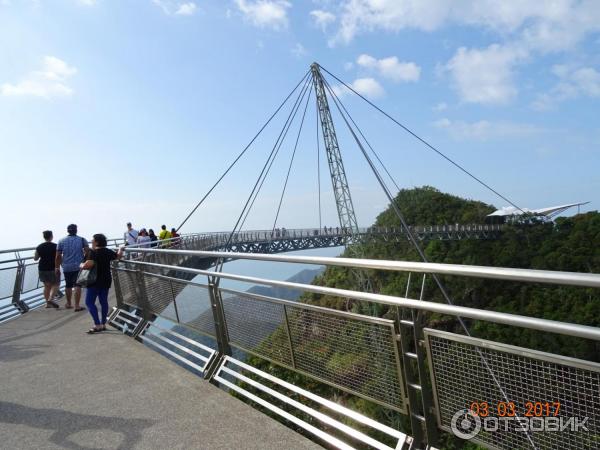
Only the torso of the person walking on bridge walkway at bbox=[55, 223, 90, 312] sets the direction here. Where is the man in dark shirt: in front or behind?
in front

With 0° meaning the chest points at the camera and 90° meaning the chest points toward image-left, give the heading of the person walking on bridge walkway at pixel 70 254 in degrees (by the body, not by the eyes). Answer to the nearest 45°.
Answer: approximately 180°

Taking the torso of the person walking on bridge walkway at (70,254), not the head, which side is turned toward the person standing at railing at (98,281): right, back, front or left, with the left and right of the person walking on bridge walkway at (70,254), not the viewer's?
back

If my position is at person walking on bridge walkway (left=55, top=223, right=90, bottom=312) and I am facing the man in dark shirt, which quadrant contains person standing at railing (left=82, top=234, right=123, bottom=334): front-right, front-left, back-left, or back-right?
back-left
